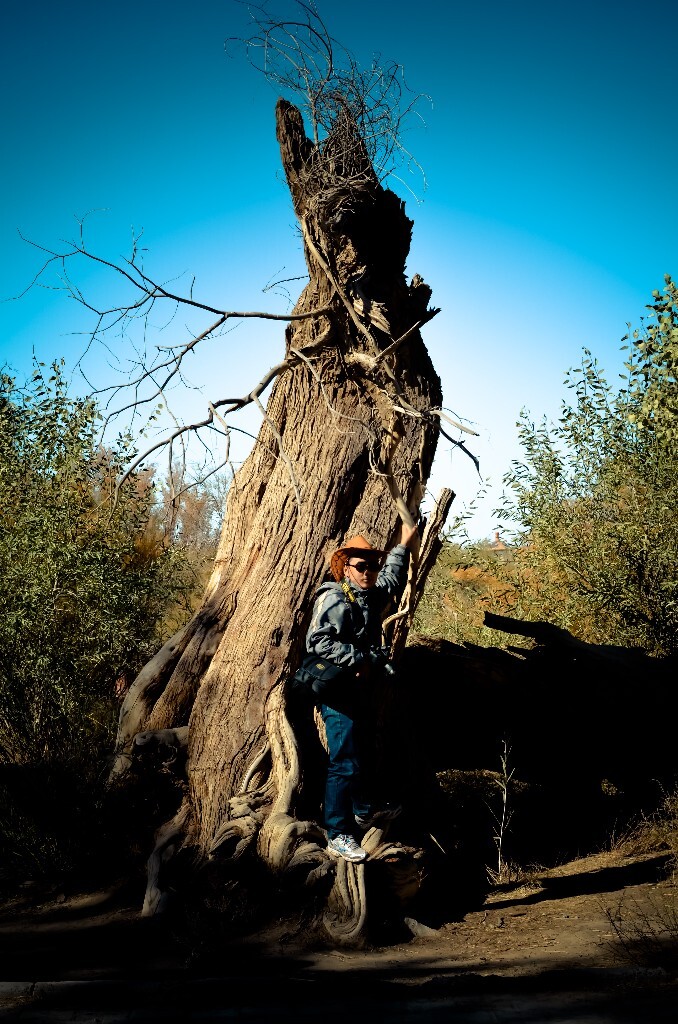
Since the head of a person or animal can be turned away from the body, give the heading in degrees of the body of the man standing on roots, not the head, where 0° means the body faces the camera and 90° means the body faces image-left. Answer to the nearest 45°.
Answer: approximately 315°

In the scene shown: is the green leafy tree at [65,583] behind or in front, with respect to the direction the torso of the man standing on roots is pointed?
behind

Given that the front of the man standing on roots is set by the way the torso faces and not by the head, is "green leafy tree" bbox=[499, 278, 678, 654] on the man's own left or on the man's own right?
on the man's own left
